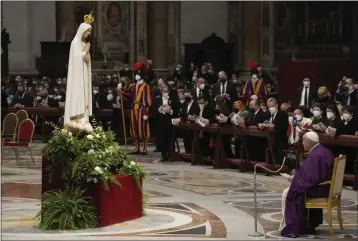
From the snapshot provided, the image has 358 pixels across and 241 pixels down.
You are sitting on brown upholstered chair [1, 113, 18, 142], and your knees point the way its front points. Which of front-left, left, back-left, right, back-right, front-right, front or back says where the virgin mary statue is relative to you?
front-left

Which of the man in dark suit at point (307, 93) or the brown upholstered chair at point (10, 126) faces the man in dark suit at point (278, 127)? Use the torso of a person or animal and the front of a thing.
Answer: the man in dark suit at point (307, 93)

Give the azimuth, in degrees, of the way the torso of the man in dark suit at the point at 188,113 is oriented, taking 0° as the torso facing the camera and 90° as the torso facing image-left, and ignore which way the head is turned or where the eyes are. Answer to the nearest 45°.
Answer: approximately 45°

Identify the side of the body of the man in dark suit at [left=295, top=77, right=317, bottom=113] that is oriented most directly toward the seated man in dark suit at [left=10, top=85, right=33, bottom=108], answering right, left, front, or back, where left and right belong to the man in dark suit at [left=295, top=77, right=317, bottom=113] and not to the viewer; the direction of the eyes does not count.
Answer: right

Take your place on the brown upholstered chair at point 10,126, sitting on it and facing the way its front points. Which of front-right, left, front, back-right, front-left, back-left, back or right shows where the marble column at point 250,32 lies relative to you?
back
